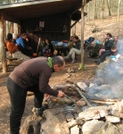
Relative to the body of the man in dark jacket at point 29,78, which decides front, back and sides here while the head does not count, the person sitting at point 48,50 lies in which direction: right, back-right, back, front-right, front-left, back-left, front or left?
left

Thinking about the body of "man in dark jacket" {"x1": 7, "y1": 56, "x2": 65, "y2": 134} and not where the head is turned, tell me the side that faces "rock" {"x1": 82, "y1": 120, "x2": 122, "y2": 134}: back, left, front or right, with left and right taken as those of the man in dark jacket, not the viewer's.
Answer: front

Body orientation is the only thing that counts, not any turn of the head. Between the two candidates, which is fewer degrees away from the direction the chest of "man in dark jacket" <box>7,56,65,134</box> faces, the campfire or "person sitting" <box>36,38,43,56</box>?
the campfire

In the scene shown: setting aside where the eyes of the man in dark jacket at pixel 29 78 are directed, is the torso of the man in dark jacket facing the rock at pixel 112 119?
yes

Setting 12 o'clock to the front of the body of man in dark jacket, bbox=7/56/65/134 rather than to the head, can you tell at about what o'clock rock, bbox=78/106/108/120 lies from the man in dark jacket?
The rock is roughly at 12 o'clock from the man in dark jacket.

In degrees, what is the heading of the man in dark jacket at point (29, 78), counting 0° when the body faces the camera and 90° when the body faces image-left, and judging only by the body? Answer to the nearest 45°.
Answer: approximately 270°

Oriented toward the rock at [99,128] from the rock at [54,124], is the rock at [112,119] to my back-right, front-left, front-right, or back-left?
front-left

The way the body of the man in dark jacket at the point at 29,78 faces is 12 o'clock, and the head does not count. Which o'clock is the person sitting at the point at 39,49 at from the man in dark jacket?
The person sitting is roughly at 9 o'clock from the man in dark jacket.

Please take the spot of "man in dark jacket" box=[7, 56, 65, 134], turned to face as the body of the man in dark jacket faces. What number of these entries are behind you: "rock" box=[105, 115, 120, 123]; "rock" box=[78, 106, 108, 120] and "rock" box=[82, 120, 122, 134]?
0

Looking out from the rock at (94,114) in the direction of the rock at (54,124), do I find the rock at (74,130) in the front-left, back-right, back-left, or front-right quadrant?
front-left
